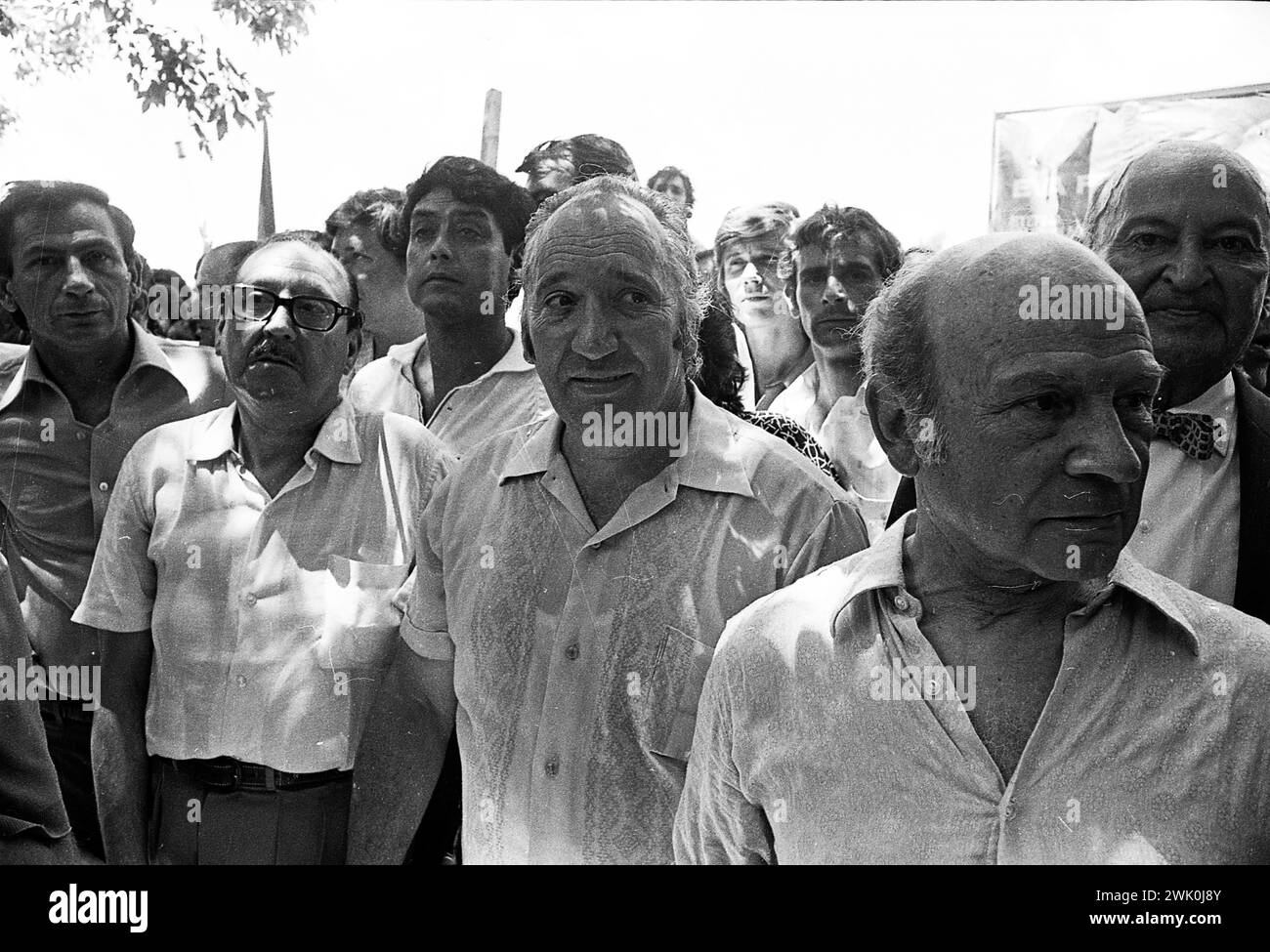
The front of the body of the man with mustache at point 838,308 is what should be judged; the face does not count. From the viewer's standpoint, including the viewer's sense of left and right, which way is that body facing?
facing the viewer

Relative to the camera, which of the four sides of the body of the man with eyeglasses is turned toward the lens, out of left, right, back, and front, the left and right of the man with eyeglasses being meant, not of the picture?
front

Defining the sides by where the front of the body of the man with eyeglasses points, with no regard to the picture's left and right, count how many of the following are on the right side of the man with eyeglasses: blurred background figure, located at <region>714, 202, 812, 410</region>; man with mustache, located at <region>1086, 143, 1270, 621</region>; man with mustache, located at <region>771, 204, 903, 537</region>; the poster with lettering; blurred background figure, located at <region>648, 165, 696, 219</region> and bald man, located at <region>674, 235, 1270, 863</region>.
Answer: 0

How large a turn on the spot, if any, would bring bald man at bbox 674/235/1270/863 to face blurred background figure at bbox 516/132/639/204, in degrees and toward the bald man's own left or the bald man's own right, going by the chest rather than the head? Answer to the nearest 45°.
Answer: approximately 135° to the bald man's own right

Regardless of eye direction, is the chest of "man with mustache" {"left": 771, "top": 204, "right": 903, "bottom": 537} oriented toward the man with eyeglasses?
no

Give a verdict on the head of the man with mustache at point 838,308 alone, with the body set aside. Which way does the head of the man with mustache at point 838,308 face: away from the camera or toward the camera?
toward the camera

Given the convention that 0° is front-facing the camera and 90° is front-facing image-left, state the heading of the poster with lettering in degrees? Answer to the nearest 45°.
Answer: approximately 0°

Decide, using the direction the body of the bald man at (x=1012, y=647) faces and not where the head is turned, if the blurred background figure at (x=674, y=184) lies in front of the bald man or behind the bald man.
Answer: behind

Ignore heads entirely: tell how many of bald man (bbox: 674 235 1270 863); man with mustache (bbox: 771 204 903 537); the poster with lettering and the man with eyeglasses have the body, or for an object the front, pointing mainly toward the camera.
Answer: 4

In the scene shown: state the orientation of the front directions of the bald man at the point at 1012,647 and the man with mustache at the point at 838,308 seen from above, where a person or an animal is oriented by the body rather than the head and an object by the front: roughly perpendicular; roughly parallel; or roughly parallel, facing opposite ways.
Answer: roughly parallel

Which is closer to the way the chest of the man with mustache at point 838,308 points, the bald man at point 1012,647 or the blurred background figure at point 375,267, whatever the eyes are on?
the bald man

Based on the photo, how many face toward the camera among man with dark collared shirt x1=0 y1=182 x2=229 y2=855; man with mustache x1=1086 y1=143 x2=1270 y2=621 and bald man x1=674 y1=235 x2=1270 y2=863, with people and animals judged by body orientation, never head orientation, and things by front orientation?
3

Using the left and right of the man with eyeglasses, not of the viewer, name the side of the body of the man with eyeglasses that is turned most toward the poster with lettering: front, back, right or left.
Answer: left

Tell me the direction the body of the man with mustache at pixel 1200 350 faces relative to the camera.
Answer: toward the camera
